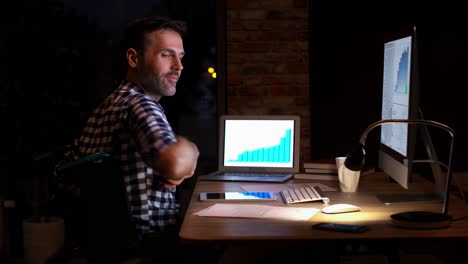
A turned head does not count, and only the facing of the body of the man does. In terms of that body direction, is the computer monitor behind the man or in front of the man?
in front

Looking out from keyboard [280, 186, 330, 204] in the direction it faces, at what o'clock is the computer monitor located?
The computer monitor is roughly at 6 o'clock from the keyboard.

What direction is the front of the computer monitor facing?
to the viewer's left

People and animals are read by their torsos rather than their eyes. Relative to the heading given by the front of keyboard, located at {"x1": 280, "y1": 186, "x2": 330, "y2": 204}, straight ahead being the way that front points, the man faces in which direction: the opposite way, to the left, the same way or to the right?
the opposite way

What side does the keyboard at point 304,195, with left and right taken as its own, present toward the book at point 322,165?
right

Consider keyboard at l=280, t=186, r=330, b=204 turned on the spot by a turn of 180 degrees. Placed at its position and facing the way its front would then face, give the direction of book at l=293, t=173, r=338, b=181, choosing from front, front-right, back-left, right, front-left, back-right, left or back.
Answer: left

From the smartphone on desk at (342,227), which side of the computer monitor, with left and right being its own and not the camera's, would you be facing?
left

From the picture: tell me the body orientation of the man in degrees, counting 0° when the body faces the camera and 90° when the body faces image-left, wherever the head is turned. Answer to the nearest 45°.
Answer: approximately 270°

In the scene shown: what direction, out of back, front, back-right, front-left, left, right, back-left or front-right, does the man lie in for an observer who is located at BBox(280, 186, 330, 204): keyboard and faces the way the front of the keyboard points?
front-left

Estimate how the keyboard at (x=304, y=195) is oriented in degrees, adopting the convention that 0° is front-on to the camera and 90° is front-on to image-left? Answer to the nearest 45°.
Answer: approximately 90°

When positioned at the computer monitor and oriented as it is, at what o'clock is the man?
The man is roughly at 11 o'clock from the computer monitor.

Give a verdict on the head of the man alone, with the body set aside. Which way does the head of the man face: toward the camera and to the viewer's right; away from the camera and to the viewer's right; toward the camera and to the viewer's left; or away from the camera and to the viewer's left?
toward the camera and to the viewer's right
